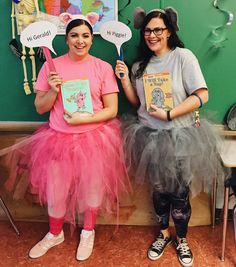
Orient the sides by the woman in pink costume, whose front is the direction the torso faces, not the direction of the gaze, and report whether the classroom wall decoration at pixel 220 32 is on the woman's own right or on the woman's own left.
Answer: on the woman's own left

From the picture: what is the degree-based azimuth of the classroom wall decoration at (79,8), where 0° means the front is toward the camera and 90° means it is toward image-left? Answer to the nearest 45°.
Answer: approximately 0°

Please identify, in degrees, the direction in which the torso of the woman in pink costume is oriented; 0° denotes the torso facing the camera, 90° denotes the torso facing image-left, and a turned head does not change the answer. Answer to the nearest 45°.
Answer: approximately 0°

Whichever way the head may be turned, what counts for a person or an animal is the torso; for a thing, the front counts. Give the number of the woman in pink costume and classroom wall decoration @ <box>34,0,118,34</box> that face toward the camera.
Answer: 2
